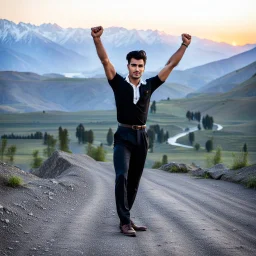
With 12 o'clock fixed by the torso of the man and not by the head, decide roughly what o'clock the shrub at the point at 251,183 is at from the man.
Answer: The shrub is roughly at 7 o'clock from the man.

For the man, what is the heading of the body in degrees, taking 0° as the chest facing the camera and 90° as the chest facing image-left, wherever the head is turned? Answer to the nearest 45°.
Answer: approximately 0°

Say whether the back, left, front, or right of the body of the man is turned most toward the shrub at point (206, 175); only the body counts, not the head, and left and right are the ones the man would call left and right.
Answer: back

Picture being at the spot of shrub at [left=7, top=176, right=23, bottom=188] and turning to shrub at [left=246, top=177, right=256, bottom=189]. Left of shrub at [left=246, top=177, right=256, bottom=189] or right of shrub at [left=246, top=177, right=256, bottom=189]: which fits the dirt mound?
left

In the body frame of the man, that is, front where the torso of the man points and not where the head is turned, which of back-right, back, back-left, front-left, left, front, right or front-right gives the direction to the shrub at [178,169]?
back

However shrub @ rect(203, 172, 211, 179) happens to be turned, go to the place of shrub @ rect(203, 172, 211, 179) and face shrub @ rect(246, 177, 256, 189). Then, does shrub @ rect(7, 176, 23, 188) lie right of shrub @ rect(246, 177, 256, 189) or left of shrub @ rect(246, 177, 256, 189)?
right

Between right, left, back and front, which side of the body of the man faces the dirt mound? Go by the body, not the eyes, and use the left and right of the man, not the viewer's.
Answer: back

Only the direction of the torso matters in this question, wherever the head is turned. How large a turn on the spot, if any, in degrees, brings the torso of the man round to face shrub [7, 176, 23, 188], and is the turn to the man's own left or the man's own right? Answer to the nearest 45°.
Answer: approximately 135° to the man's own right
